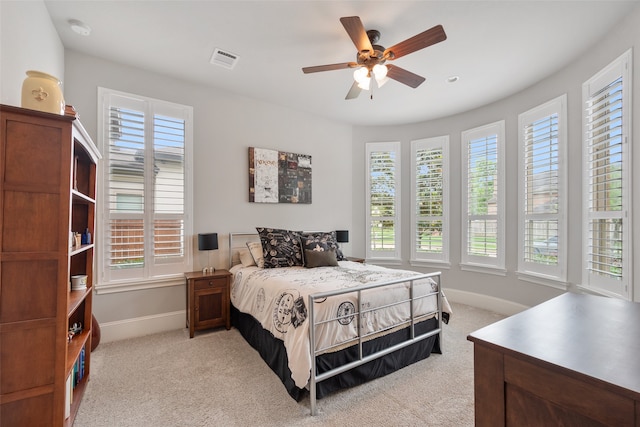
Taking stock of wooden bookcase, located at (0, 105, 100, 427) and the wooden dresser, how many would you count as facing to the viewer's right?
1

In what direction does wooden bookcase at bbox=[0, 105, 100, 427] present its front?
to the viewer's right

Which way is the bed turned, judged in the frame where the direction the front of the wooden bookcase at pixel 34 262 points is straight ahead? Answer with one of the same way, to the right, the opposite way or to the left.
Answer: to the right

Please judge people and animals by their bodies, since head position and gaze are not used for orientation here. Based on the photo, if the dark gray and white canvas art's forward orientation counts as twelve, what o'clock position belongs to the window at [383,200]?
The window is roughly at 10 o'clock from the dark gray and white canvas art.

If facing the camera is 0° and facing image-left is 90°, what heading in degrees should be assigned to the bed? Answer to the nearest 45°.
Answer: approximately 315°

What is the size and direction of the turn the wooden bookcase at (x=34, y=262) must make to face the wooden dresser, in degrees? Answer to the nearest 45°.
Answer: approximately 45° to its right

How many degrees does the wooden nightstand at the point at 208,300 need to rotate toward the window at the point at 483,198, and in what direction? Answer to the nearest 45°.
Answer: approximately 45° to its left

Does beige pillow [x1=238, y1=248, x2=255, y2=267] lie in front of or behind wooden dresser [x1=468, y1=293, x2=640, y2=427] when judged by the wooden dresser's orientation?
in front

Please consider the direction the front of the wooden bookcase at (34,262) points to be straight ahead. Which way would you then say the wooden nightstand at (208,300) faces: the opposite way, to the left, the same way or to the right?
to the right

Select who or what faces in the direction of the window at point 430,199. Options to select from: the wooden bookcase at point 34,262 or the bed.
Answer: the wooden bookcase
